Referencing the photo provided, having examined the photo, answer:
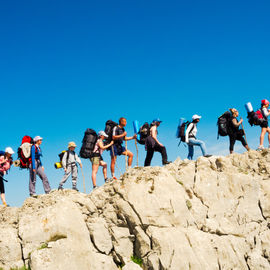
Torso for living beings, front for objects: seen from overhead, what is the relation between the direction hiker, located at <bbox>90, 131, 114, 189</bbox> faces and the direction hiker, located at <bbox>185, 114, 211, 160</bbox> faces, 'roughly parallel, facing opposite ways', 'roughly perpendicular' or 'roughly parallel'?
roughly parallel

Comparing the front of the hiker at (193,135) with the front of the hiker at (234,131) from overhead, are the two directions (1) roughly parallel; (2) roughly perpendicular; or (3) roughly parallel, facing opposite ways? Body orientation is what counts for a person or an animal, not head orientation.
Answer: roughly parallel

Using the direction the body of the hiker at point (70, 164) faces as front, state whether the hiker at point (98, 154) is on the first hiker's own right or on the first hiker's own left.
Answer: on the first hiker's own left

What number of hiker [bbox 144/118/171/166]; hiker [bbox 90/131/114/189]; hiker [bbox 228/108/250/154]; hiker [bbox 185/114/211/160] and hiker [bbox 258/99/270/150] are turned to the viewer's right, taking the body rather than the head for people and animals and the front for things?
5

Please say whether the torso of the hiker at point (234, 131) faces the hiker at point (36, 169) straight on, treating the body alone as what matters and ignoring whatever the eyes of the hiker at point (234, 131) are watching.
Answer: no

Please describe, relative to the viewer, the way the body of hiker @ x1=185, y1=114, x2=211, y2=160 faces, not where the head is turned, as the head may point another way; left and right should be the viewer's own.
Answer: facing to the right of the viewer

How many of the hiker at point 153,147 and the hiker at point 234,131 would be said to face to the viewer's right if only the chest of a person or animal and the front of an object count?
2

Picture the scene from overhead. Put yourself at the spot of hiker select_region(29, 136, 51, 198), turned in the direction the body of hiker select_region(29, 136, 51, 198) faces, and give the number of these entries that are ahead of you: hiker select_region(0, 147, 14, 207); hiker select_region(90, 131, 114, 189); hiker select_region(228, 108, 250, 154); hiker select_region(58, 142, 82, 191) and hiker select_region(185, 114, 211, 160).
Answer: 4

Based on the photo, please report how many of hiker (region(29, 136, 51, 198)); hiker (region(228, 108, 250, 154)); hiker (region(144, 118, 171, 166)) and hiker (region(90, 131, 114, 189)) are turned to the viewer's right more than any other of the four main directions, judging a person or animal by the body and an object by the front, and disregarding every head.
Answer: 4

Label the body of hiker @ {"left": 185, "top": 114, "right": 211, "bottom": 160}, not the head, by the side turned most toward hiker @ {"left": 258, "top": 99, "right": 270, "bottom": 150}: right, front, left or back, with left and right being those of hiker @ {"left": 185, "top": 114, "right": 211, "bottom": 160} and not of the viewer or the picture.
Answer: front

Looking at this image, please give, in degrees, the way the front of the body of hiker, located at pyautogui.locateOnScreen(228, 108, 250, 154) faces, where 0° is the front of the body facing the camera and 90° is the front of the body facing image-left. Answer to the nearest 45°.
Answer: approximately 270°

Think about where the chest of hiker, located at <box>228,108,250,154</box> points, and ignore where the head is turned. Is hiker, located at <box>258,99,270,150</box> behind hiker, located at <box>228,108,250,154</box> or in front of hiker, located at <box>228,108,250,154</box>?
in front

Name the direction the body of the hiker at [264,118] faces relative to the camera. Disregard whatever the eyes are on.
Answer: to the viewer's right

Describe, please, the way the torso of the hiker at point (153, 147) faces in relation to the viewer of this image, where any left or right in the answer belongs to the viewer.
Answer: facing to the right of the viewer

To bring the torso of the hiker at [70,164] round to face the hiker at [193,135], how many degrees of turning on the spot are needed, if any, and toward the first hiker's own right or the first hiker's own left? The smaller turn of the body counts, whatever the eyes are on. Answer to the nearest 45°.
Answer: approximately 45° to the first hiker's own left

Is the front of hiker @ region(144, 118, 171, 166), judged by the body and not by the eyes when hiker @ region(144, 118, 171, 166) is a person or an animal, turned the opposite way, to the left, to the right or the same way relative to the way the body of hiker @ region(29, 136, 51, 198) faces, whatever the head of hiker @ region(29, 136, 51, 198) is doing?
the same way

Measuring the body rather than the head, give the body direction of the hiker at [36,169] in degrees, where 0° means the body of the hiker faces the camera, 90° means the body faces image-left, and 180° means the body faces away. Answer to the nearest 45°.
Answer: approximately 270°
